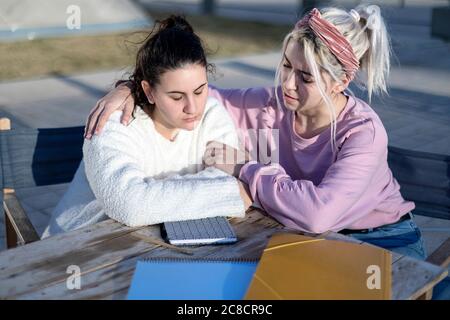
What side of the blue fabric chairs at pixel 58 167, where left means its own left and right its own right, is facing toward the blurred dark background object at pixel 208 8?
back

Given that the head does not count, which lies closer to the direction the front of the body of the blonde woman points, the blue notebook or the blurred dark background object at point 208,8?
the blue notebook

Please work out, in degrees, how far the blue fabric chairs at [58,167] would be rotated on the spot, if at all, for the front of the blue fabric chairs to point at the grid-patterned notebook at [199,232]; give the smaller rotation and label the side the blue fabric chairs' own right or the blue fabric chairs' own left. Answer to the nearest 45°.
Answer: approximately 45° to the blue fabric chairs' own left

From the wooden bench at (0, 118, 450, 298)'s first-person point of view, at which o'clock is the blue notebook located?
The blue notebook is roughly at 11 o'clock from the wooden bench.

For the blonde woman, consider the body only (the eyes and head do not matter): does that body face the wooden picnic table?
yes

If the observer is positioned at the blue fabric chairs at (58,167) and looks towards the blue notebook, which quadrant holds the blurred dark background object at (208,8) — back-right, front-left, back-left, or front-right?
back-left

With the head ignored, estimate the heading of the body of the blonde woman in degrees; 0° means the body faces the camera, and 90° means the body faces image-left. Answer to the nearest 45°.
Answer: approximately 45°

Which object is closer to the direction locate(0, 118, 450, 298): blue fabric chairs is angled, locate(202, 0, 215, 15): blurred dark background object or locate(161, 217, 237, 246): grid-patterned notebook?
the grid-patterned notebook
